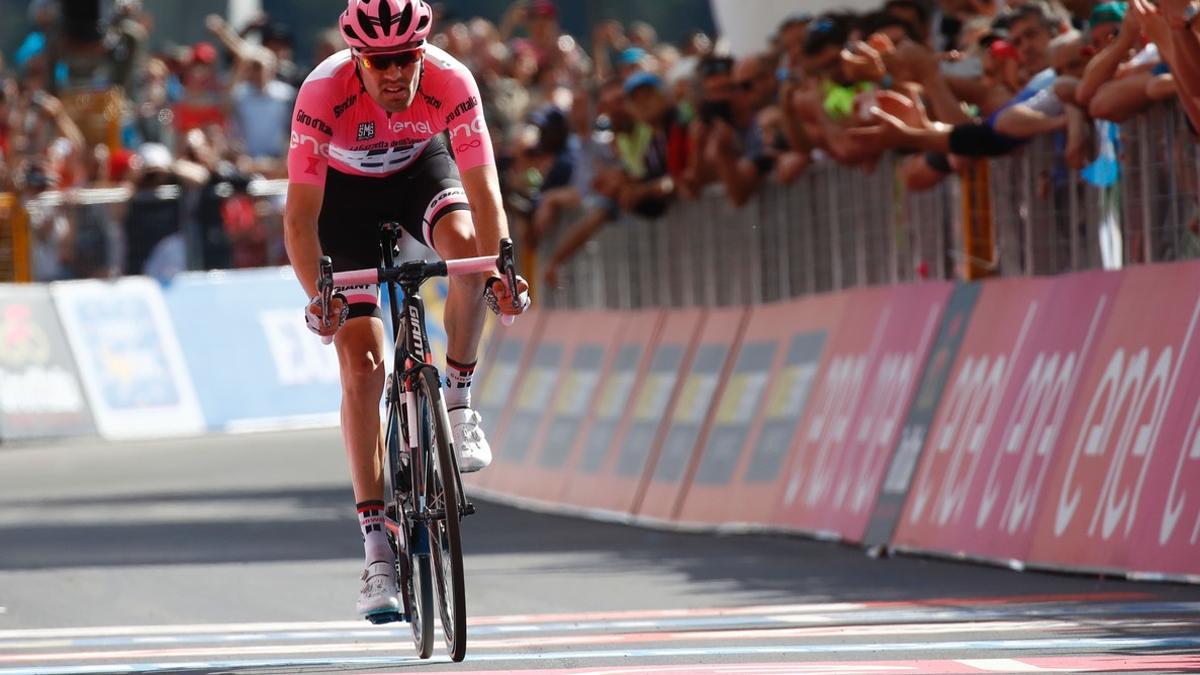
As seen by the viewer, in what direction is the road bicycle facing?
toward the camera

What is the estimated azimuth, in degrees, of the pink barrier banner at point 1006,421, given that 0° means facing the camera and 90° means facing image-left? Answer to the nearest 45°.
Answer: approximately 45°

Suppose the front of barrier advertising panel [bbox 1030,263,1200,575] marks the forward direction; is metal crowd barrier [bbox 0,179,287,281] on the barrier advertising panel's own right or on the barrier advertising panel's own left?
on the barrier advertising panel's own right

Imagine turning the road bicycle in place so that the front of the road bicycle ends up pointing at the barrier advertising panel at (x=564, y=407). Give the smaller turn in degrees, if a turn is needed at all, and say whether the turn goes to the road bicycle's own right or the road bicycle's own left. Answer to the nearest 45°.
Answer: approximately 180°

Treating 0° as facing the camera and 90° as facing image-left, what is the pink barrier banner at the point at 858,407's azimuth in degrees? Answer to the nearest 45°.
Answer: approximately 45°

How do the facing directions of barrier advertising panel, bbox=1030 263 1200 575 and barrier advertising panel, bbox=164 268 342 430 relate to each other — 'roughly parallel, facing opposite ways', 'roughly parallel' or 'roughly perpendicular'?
roughly perpendicular

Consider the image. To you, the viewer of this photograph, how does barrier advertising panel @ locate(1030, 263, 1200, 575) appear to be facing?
facing the viewer and to the left of the viewer

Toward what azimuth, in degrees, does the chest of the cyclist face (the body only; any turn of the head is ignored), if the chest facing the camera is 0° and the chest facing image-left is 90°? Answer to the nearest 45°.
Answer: approximately 0°

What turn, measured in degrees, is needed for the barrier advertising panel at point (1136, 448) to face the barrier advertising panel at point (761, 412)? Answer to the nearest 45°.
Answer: approximately 90° to its right

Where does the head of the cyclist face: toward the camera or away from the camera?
toward the camera

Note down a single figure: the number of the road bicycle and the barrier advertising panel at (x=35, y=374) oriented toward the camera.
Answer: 2

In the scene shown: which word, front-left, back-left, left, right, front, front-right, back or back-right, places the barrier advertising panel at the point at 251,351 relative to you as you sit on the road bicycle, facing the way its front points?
back

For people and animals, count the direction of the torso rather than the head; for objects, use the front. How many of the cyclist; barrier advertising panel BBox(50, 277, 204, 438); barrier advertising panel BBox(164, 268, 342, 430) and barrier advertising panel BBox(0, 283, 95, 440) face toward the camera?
4

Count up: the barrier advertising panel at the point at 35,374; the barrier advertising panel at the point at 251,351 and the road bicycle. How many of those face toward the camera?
3

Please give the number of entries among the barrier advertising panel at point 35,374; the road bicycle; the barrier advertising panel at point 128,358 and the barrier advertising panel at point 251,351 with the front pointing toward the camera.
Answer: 4

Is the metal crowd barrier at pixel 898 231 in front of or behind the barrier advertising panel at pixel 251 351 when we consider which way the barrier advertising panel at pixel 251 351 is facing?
in front

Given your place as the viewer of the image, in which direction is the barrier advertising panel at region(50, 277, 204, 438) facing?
facing the viewer
